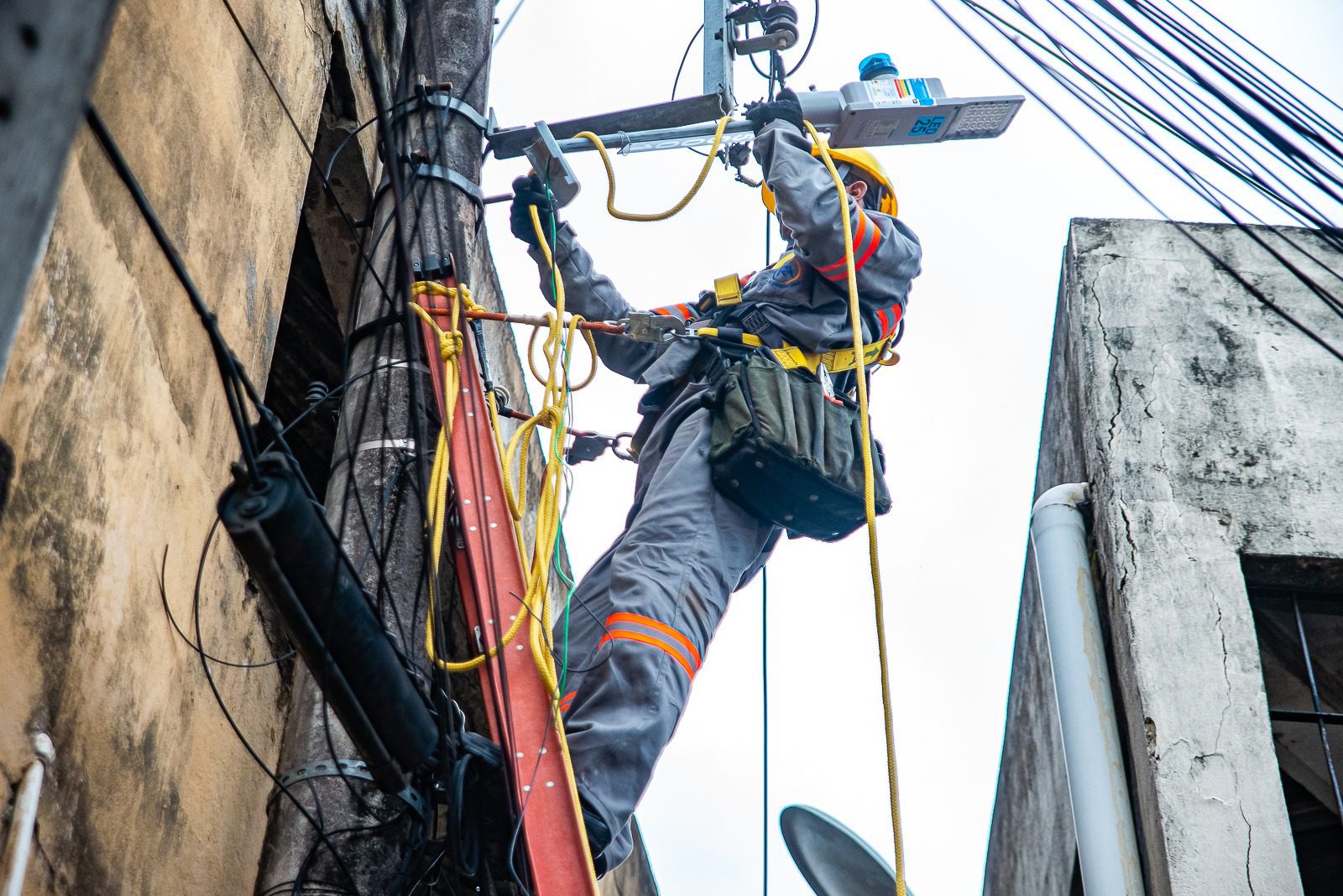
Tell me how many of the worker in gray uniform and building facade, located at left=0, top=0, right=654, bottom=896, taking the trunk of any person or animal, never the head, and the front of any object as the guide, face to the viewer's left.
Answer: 1

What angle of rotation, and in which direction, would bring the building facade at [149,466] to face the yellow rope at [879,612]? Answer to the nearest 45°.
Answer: approximately 45° to its left

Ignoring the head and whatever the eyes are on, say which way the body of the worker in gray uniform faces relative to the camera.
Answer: to the viewer's left

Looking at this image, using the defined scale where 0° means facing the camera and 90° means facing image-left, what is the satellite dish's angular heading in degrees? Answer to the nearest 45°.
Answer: approximately 225°

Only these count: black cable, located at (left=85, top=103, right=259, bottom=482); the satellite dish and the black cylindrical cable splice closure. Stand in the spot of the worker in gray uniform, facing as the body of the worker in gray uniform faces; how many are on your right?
1

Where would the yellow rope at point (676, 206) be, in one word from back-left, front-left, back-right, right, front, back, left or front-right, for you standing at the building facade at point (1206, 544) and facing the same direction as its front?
front-right

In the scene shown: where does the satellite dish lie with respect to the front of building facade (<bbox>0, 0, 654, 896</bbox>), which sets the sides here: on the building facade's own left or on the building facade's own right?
on the building facade's own left

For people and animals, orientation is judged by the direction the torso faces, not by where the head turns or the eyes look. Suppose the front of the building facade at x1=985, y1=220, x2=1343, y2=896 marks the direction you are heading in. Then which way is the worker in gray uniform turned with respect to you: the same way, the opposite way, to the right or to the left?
to the right

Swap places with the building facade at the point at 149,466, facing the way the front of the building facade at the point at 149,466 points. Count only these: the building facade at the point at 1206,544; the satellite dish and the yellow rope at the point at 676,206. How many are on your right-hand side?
0

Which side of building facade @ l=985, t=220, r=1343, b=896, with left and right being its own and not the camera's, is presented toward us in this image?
front

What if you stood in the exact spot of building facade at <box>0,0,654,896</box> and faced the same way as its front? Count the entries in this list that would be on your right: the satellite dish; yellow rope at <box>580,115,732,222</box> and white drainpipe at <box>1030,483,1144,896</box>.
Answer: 0

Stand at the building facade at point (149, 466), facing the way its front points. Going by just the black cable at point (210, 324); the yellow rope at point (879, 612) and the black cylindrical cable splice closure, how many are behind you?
0
